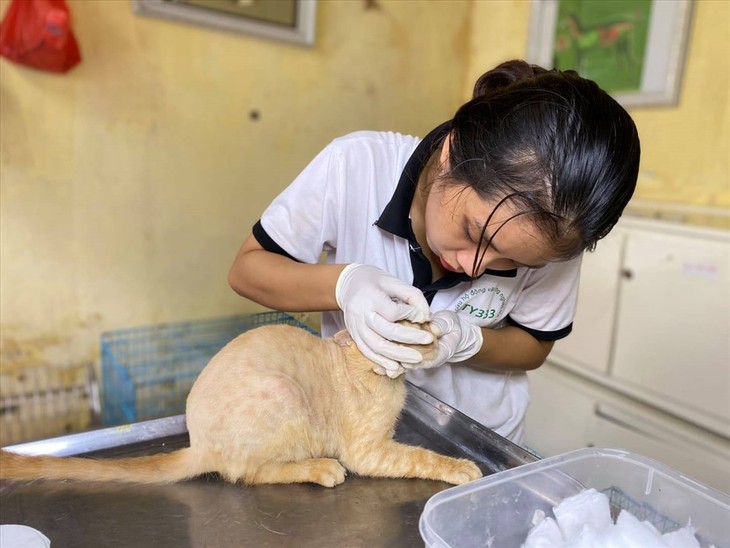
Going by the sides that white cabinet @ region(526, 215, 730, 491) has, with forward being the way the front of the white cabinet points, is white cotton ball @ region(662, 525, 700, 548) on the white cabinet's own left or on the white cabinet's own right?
on the white cabinet's own left

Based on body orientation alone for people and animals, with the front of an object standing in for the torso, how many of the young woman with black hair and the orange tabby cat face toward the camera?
1

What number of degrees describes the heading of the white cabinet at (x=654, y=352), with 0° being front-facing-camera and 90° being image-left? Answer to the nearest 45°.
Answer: approximately 45°

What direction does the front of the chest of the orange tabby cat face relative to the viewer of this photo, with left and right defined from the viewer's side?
facing to the right of the viewer

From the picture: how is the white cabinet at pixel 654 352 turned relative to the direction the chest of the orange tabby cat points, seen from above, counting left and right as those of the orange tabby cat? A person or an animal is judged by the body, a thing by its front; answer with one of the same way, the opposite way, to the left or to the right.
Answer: the opposite way

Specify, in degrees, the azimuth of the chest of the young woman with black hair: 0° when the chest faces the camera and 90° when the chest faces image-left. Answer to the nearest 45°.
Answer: approximately 0°

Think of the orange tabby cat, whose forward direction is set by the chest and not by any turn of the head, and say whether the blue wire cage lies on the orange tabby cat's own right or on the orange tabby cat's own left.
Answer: on the orange tabby cat's own left
